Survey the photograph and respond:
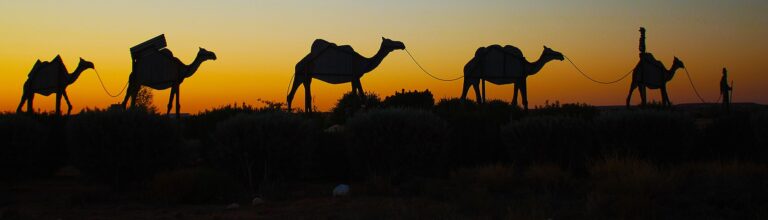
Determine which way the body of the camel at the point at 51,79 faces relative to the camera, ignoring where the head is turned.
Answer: to the viewer's right

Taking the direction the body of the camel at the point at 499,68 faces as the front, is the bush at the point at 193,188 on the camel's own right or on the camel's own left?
on the camel's own right

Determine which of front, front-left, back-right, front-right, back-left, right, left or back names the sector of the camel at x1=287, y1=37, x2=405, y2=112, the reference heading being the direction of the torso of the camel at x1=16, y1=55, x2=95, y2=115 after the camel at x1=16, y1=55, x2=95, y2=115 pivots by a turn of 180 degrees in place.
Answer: back-left

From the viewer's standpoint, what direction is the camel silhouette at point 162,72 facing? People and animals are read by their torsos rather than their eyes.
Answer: to the viewer's right

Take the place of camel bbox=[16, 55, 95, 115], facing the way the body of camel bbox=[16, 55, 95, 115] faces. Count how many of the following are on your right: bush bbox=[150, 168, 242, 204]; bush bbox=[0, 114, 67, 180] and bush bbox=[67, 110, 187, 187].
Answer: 3

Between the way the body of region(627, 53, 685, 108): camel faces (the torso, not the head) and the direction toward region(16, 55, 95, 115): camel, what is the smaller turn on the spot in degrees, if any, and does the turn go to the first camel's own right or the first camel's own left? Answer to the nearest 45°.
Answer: approximately 135° to the first camel's own right

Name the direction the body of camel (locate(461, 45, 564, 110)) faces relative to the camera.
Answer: to the viewer's right

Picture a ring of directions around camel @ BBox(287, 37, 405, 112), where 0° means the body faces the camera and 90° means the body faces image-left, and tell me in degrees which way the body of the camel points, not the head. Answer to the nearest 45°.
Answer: approximately 270°
